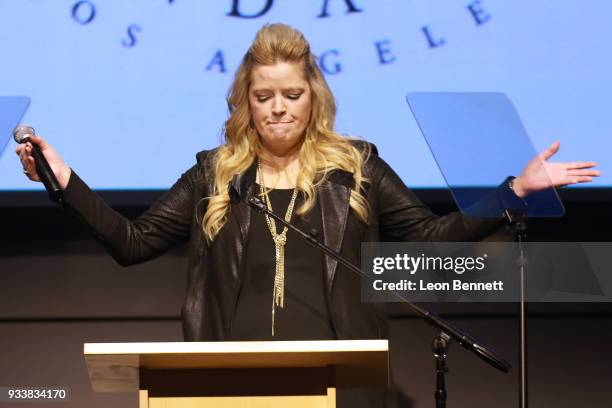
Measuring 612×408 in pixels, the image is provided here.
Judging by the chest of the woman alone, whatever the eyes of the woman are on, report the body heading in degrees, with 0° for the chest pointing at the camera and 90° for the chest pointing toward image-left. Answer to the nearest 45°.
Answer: approximately 0°
